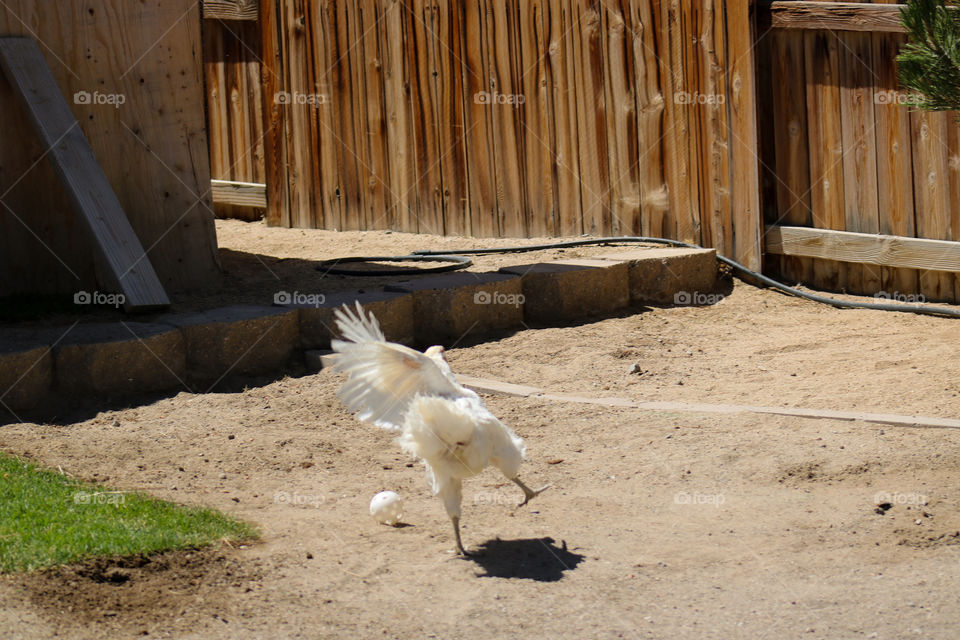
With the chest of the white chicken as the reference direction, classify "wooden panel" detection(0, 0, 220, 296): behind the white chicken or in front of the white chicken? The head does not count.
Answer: in front

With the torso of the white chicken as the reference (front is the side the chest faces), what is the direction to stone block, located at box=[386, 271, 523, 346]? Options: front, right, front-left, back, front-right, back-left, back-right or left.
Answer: front

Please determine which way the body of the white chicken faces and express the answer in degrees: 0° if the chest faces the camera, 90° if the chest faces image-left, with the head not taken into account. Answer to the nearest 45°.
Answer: approximately 180°

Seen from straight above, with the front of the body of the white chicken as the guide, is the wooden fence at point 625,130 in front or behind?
in front

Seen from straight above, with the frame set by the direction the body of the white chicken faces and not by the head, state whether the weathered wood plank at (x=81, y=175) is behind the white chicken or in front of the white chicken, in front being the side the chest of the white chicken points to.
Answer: in front
